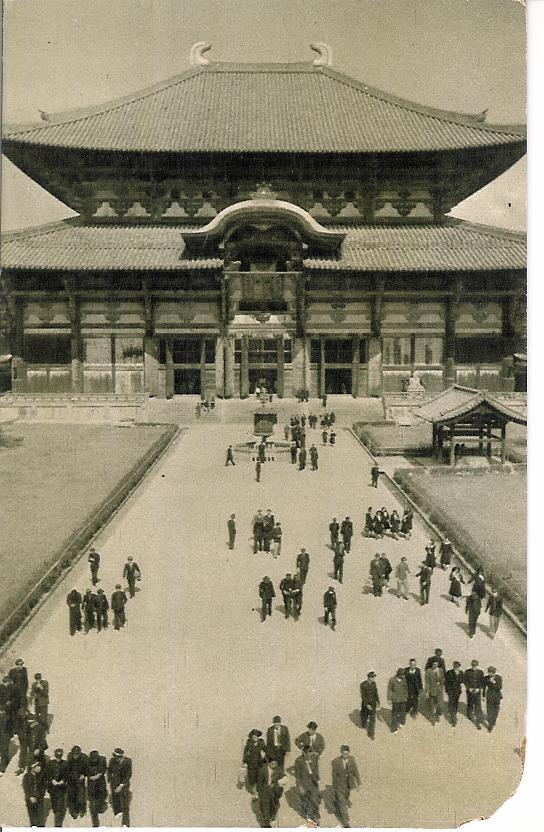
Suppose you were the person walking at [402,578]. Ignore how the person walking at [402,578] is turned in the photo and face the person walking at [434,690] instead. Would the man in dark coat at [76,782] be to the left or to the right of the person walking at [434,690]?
right

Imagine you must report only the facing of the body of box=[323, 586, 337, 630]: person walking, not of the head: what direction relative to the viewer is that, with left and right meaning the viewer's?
facing the viewer

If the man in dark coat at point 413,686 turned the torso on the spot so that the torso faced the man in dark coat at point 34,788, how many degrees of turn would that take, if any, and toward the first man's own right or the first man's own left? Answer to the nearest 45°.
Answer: approximately 45° to the first man's own right

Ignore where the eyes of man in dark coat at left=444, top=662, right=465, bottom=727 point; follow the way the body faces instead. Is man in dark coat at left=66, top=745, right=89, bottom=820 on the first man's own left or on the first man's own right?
on the first man's own right

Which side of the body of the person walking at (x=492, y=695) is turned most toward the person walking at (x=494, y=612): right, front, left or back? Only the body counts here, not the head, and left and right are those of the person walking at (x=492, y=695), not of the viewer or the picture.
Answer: back

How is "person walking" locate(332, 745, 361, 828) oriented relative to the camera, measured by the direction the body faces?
toward the camera

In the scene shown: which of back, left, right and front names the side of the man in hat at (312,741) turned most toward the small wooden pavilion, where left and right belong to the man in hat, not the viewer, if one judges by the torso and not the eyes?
back

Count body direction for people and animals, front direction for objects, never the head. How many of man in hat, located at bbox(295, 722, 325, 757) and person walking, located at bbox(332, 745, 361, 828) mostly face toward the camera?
2

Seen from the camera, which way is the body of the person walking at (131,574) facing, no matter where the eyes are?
toward the camera

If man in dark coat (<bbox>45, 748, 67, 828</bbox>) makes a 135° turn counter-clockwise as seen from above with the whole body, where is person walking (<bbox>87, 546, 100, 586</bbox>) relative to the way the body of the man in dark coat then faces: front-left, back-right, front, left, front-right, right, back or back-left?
front-left

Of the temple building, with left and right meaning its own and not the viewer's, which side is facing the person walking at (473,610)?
front
